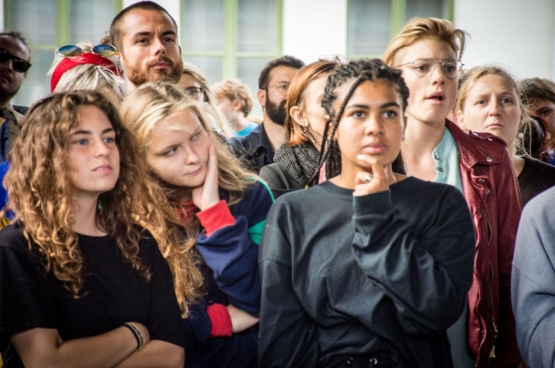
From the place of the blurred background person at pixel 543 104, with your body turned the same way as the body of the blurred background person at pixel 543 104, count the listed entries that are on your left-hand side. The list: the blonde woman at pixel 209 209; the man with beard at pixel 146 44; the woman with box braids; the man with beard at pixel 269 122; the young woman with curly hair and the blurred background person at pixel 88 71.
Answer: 0

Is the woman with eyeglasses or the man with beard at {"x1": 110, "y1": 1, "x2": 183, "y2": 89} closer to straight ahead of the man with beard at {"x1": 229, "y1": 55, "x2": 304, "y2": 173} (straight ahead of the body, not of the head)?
the woman with eyeglasses

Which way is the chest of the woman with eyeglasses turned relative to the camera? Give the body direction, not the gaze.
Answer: toward the camera

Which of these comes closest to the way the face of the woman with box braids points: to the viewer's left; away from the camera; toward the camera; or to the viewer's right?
toward the camera

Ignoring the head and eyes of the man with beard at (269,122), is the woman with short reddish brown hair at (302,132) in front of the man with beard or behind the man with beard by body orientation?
in front

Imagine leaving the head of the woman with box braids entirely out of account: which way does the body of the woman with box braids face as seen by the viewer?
toward the camera

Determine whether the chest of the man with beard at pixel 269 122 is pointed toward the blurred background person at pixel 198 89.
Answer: no

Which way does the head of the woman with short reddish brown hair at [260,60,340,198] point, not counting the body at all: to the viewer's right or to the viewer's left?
to the viewer's right

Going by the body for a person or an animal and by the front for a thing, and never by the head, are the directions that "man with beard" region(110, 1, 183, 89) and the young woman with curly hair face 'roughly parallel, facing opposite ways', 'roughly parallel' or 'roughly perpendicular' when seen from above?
roughly parallel

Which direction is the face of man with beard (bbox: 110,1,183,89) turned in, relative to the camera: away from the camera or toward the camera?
toward the camera

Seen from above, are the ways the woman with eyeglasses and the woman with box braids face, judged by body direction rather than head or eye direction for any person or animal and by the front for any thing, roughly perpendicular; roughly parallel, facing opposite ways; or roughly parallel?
roughly parallel

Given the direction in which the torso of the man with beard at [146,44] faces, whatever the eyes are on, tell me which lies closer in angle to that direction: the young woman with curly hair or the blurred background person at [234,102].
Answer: the young woman with curly hair

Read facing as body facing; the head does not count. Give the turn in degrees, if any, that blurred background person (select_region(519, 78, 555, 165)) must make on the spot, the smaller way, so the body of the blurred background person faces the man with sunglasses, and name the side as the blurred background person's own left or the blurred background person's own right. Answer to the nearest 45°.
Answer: approximately 90° to the blurred background person's own right
